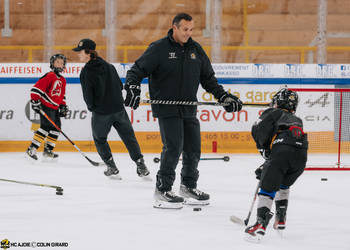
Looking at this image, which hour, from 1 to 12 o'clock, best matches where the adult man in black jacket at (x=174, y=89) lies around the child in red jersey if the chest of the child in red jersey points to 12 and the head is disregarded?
The adult man in black jacket is roughly at 1 o'clock from the child in red jersey.

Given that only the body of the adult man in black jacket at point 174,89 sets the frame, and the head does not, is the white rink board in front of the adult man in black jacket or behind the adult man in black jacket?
behind

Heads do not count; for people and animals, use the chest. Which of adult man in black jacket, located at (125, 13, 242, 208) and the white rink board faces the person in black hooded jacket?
the white rink board

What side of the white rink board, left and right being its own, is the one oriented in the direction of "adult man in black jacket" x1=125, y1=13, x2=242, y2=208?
front

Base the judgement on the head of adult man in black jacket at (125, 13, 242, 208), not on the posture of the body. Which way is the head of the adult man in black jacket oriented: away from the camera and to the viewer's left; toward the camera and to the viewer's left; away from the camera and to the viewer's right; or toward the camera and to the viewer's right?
toward the camera and to the viewer's right

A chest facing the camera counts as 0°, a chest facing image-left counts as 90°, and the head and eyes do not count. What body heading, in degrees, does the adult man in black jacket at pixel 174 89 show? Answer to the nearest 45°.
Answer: approximately 315°
